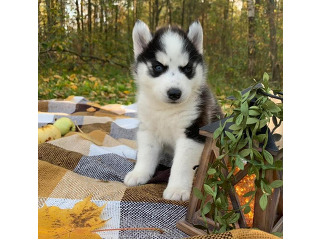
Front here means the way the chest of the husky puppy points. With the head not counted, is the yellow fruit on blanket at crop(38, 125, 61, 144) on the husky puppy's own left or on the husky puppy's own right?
on the husky puppy's own right

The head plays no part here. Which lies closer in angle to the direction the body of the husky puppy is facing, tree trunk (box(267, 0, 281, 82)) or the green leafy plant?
the green leafy plant

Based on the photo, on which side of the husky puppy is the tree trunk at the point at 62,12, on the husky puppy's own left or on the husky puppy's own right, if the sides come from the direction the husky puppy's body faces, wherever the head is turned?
on the husky puppy's own right

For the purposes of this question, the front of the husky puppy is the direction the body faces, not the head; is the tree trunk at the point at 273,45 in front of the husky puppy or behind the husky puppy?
behind

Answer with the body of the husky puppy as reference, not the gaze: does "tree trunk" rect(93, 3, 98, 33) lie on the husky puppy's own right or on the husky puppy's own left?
on the husky puppy's own right

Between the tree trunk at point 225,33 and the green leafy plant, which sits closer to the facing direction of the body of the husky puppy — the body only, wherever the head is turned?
the green leafy plant

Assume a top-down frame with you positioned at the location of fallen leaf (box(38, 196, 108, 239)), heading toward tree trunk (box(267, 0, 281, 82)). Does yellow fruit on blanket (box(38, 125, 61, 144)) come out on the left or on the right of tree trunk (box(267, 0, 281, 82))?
left

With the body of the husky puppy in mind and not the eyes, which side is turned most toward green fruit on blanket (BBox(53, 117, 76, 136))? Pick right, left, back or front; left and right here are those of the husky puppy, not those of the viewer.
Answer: right

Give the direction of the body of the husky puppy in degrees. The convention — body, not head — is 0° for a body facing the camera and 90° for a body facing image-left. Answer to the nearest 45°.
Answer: approximately 45°

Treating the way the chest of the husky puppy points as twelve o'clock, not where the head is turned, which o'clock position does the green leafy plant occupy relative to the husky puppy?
The green leafy plant is roughly at 10 o'clock from the husky puppy.

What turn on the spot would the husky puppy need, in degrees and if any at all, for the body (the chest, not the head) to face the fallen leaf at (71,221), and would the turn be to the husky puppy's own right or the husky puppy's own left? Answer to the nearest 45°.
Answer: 0° — it already faces it
